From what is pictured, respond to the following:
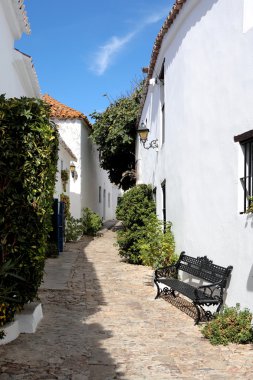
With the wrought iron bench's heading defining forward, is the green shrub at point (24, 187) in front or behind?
in front

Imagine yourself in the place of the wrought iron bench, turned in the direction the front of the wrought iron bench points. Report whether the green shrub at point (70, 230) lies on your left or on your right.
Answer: on your right

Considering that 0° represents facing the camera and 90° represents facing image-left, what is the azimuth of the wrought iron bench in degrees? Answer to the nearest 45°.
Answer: approximately 45°

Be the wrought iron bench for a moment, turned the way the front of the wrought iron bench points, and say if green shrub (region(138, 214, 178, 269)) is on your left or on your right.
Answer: on your right

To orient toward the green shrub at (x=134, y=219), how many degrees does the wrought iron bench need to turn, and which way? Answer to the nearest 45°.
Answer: approximately 135° to its right

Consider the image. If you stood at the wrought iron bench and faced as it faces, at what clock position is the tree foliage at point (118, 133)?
The tree foliage is roughly at 4 o'clock from the wrought iron bench.

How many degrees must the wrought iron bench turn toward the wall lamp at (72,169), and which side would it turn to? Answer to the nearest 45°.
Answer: approximately 90° to its right

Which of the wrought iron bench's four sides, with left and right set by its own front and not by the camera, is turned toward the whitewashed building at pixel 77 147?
right
